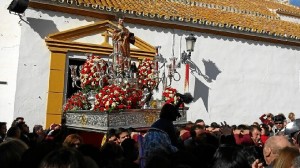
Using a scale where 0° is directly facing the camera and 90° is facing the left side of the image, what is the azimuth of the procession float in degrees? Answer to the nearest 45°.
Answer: approximately 45°
